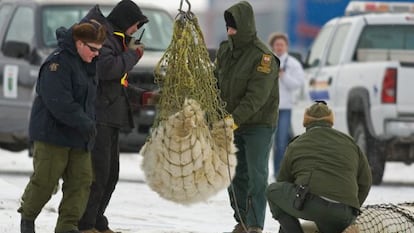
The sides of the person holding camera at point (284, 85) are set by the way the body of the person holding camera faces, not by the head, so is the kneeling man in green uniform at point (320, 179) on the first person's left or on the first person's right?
on the first person's left

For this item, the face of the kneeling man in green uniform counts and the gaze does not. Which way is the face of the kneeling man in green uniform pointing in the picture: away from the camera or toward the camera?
away from the camera

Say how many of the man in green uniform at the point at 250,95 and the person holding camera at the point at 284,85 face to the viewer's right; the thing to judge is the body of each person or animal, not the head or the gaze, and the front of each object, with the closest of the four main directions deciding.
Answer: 0

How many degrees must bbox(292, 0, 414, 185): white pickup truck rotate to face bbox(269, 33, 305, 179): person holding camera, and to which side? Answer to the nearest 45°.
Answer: approximately 90° to its left

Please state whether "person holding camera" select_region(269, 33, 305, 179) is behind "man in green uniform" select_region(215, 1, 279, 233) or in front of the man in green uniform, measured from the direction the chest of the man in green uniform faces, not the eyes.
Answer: behind

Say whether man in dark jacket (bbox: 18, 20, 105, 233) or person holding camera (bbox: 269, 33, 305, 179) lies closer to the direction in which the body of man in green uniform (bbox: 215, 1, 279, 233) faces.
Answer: the man in dark jacket

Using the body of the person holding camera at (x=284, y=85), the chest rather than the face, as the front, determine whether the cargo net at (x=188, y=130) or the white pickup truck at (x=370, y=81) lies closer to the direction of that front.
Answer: the cargo net

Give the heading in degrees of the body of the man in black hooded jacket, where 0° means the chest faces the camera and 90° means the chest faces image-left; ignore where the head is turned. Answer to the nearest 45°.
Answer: approximately 270°

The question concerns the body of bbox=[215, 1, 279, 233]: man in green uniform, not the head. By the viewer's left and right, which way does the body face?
facing the viewer and to the left of the viewer

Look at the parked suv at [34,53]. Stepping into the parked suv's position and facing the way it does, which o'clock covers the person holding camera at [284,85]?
The person holding camera is roughly at 11 o'clock from the parked suv.
